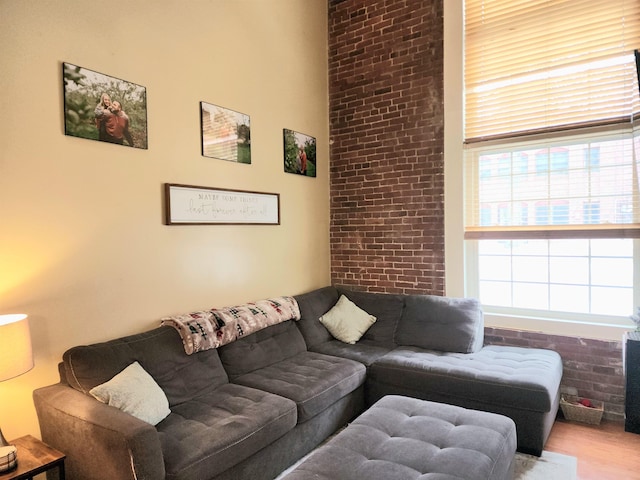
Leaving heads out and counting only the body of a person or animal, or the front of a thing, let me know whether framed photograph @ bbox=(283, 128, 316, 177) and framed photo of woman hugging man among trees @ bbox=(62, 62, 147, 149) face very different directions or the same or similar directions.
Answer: same or similar directions

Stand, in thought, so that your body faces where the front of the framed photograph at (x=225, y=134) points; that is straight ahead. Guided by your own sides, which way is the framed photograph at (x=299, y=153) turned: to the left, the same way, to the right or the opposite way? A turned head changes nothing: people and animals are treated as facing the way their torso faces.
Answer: the same way

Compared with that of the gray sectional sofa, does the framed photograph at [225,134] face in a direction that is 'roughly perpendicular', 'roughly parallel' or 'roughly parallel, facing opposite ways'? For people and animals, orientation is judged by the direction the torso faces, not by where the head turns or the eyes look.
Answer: roughly parallel

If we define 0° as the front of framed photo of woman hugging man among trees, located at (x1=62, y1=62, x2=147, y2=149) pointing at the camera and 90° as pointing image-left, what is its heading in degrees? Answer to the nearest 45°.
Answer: approximately 315°

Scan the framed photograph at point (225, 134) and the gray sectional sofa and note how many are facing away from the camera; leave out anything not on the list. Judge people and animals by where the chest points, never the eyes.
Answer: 0

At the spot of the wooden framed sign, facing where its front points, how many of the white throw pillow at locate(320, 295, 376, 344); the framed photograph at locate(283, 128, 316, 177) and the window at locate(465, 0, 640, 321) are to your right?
0

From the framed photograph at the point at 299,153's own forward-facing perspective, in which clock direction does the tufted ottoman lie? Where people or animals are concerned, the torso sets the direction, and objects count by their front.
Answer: The tufted ottoman is roughly at 1 o'clock from the framed photograph.

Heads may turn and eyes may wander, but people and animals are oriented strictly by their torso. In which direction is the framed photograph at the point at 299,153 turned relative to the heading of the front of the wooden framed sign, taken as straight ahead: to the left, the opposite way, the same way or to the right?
the same way

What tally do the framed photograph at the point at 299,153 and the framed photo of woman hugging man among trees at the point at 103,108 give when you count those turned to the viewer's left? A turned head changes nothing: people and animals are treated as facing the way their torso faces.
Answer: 0

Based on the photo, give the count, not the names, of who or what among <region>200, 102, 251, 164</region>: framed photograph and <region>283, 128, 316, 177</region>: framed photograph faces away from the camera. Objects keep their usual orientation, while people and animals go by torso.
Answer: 0

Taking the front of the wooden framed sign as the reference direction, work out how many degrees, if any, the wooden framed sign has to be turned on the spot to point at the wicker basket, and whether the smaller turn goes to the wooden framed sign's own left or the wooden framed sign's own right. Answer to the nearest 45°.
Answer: approximately 45° to the wooden framed sign's own left

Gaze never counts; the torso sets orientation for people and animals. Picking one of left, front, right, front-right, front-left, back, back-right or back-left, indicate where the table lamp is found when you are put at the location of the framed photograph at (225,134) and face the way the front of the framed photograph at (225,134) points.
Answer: right

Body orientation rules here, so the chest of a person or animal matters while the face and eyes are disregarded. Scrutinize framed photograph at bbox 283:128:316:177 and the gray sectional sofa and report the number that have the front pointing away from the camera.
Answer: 0

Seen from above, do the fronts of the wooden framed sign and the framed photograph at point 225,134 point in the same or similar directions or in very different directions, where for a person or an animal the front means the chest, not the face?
same or similar directions

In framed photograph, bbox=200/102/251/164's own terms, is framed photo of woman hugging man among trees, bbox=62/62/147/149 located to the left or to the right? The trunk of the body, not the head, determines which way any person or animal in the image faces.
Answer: on its right
